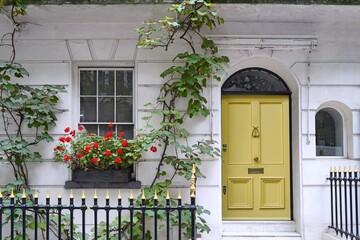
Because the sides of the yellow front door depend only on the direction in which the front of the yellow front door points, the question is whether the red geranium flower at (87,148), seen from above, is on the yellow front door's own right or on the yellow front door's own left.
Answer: on the yellow front door's own right

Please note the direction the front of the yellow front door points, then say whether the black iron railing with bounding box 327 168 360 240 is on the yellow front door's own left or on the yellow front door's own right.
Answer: on the yellow front door's own left

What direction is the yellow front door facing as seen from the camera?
toward the camera

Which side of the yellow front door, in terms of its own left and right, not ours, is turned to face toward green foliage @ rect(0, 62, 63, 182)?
right

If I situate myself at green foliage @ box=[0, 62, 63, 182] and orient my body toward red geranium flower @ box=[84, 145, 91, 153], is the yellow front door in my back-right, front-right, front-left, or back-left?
front-left

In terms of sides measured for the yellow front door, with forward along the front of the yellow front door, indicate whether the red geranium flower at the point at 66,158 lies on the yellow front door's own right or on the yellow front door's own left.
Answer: on the yellow front door's own right

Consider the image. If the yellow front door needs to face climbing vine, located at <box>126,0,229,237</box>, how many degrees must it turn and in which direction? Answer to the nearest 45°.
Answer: approximately 45° to its right

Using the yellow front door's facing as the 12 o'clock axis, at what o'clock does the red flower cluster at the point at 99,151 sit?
The red flower cluster is roughly at 2 o'clock from the yellow front door.
